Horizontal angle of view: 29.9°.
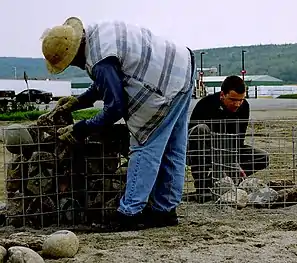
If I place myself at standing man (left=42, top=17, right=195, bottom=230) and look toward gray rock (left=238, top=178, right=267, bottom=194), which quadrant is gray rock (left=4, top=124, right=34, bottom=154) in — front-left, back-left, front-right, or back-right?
back-left

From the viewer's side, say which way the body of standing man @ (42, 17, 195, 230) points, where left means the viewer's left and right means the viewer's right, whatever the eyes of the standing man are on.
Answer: facing to the left of the viewer

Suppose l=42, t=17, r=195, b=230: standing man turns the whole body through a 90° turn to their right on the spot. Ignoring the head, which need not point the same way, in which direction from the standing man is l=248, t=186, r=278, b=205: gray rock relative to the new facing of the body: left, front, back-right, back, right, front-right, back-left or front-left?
front-right

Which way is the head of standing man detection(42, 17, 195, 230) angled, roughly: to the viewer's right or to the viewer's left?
to the viewer's left

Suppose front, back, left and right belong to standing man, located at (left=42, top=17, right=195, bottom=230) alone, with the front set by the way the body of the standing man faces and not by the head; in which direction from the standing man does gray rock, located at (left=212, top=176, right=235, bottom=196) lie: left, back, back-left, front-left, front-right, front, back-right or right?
back-right

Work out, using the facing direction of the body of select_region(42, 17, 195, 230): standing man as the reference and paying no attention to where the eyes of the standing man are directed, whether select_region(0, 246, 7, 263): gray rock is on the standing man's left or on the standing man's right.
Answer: on the standing man's left

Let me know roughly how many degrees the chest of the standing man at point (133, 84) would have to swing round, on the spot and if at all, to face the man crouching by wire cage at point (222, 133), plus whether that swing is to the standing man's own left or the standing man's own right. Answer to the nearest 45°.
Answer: approximately 135° to the standing man's own right

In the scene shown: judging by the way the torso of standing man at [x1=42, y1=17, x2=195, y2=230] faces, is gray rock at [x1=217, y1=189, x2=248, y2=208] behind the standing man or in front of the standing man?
behind
